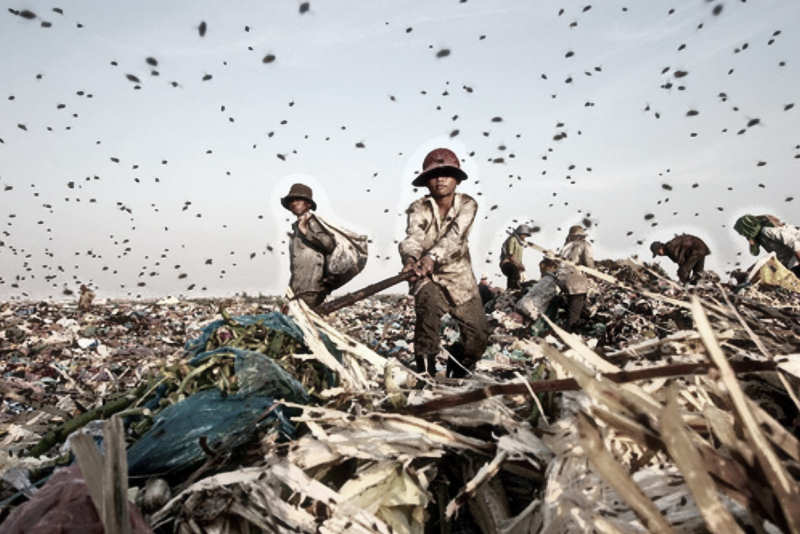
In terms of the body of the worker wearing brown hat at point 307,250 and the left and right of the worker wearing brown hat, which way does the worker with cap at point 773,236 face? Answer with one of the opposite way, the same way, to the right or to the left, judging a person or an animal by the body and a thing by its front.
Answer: to the right

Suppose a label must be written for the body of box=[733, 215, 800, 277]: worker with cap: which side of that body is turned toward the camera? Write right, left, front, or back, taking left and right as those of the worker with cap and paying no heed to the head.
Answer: left

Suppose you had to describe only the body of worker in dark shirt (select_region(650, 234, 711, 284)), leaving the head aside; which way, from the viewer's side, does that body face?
to the viewer's left

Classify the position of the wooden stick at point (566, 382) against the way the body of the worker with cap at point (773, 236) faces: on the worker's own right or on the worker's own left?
on the worker's own left

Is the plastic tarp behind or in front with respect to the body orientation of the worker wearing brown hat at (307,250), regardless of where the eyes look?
in front
